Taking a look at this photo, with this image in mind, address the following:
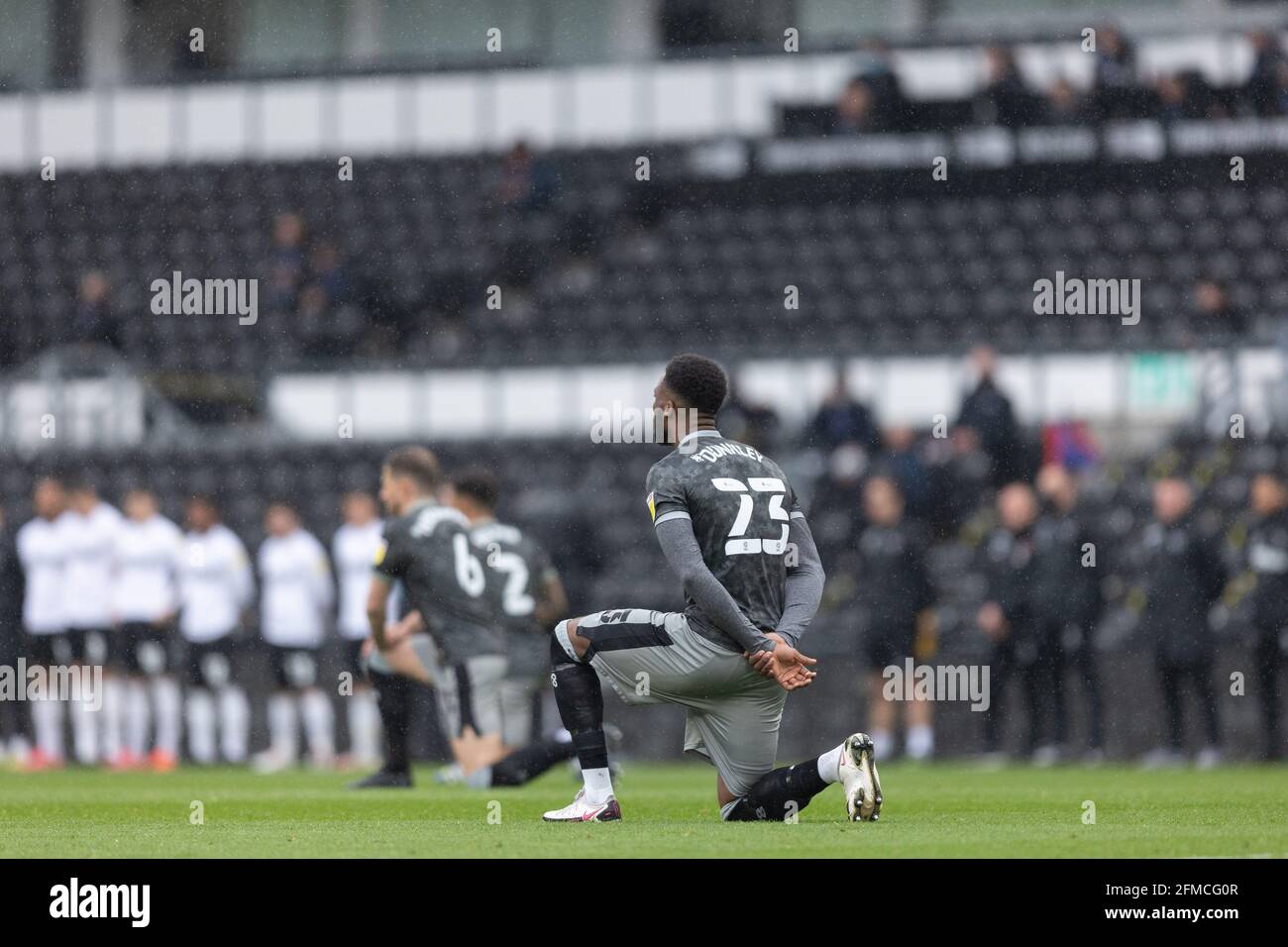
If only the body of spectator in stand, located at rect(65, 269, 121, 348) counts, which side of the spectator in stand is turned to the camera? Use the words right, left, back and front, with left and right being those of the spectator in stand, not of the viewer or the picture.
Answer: front

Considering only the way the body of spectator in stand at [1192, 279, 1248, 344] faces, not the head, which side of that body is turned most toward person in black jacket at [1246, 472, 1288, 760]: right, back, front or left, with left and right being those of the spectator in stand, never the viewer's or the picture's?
front

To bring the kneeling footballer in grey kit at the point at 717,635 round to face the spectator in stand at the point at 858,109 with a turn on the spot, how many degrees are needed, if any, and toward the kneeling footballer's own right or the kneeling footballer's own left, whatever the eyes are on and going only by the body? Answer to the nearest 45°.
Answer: approximately 45° to the kneeling footballer's own right

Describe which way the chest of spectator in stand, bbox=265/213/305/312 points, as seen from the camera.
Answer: toward the camera

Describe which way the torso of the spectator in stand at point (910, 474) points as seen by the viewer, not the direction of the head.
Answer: toward the camera

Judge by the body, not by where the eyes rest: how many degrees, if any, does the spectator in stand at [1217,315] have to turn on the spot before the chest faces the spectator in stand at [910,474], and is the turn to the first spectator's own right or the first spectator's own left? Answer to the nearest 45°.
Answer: approximately 45° to the first spectator's own right

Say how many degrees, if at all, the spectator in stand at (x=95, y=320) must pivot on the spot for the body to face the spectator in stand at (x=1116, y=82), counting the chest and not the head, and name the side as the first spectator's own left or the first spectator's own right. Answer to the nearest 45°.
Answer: approximately 90° to the first spectator's own left

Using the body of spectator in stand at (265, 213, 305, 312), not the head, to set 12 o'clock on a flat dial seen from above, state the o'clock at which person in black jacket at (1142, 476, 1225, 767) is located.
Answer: The person in black jacket is roughly at 11 o'clock from the spectator in stand.

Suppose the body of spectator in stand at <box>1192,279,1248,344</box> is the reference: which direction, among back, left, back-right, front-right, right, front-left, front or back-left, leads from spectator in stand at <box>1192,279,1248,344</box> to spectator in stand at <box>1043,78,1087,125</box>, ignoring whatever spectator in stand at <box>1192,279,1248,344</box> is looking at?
back-right

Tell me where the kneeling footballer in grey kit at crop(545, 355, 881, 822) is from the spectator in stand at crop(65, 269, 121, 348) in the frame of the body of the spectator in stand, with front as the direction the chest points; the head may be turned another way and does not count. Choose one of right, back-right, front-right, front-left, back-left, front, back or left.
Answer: front

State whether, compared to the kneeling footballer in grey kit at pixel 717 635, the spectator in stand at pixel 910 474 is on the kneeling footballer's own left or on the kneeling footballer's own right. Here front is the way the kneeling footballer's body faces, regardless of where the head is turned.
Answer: on the kneeling footballer's own right

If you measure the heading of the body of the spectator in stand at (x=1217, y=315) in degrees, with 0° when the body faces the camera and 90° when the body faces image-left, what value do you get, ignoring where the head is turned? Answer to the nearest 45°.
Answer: approximately 0°

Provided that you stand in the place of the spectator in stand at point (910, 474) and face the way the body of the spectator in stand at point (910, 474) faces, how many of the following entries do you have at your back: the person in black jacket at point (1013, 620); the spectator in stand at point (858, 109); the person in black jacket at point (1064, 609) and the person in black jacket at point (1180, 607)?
1

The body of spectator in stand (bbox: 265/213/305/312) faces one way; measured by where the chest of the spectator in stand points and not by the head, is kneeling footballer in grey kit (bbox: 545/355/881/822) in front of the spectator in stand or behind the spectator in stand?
in front
